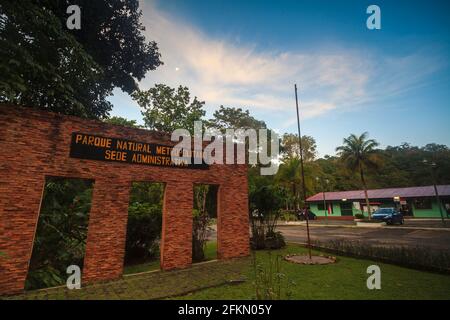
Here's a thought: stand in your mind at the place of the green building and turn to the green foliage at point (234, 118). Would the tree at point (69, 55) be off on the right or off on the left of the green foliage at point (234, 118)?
left

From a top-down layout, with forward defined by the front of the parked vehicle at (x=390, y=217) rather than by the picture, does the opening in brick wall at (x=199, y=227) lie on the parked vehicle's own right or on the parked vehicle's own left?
on the parked vehicle's own right

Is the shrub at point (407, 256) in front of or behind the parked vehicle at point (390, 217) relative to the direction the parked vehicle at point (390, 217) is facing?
in front

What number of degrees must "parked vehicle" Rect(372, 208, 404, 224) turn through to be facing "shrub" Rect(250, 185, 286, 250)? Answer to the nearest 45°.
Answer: approximately 45° to its left

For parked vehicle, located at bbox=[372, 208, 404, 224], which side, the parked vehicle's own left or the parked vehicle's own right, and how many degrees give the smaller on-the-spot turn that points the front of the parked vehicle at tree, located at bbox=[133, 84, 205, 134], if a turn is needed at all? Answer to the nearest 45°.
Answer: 0° — it already faces it

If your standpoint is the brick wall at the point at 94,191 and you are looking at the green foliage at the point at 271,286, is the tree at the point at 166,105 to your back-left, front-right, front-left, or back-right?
back-left
